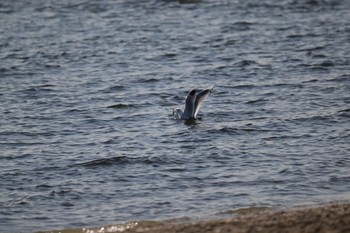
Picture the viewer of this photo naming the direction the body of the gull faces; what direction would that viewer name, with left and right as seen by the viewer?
facing to the left of the viewer
